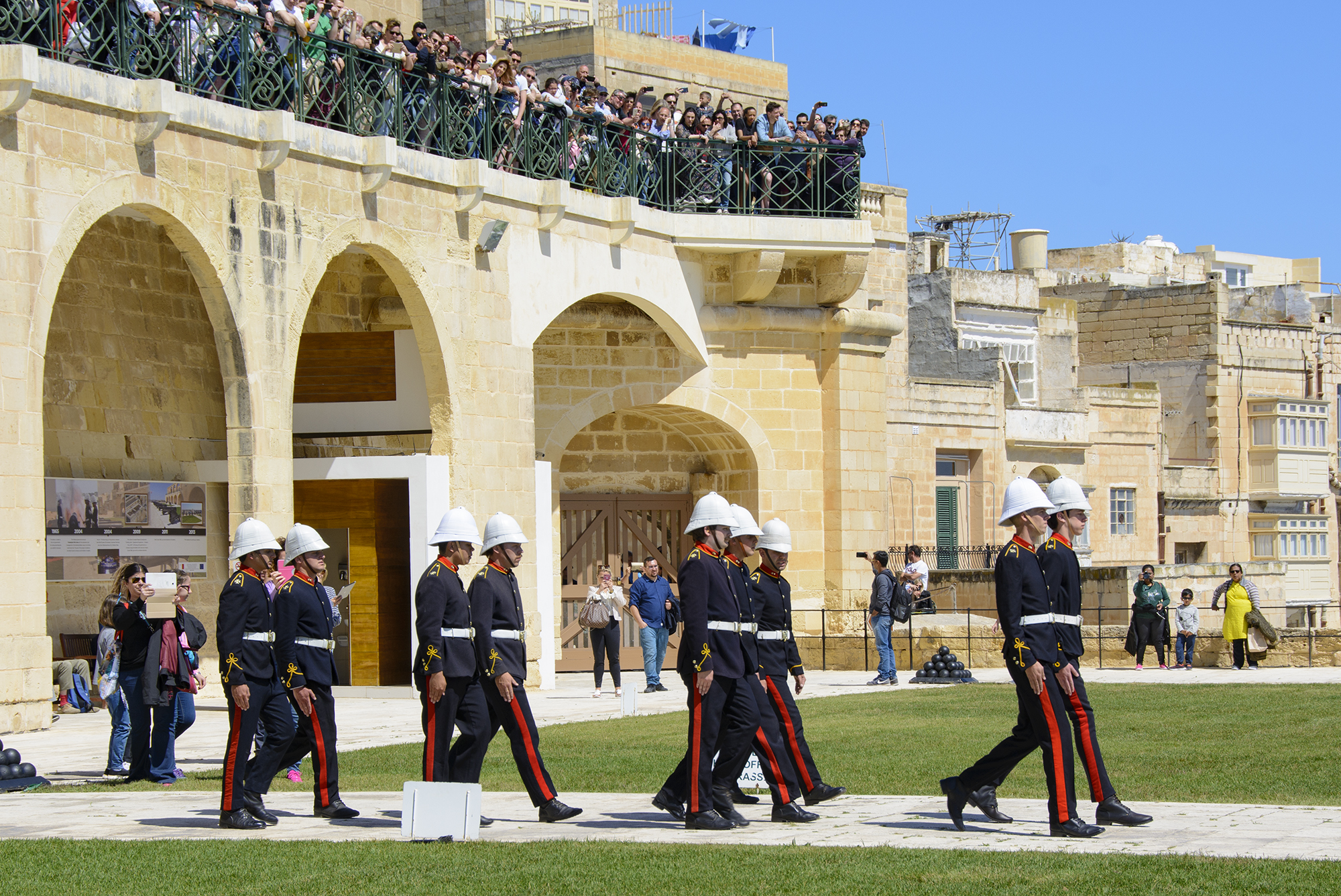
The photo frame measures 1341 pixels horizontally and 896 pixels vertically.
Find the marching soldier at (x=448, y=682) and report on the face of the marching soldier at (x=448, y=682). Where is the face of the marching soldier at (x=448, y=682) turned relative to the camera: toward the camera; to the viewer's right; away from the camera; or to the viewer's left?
to the viewer's right

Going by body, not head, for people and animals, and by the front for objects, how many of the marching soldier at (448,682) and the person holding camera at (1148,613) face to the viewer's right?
1

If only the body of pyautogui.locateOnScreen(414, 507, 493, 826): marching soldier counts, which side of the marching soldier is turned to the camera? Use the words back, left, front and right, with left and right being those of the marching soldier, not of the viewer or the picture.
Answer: right

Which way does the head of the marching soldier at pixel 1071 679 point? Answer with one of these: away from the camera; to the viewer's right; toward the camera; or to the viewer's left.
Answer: to the viewer's right

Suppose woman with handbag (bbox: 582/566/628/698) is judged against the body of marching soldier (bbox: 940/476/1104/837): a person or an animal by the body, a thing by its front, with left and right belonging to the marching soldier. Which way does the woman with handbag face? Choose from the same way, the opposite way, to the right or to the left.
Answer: to the right

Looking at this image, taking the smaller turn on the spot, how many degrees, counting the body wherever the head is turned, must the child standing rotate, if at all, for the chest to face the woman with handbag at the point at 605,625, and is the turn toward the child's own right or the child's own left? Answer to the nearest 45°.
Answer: approximately 45° to the child's own right

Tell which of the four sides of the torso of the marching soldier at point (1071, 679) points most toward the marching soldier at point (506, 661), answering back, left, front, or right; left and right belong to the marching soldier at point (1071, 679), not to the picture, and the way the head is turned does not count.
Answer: back

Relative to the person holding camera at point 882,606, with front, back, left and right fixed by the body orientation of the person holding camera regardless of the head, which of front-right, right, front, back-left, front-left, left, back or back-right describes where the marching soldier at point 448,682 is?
left

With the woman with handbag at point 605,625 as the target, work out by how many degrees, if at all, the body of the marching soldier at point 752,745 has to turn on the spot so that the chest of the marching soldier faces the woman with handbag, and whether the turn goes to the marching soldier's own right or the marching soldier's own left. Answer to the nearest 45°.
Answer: approximately 90° to the marching soldier's own left

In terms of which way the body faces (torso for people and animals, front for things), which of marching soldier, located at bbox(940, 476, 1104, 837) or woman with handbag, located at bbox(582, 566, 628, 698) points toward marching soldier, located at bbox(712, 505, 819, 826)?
the woman with handbag

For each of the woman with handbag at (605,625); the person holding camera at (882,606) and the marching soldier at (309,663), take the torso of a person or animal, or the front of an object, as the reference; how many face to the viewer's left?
1

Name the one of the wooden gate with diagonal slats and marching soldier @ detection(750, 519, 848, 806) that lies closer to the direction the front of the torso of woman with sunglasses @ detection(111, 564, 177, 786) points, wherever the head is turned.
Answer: the marching soldier

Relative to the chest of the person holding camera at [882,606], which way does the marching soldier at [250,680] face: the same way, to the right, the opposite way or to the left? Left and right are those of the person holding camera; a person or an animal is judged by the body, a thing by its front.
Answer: the opposite way

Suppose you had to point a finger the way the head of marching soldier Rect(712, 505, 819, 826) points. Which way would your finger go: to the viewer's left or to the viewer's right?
to the viewer's right

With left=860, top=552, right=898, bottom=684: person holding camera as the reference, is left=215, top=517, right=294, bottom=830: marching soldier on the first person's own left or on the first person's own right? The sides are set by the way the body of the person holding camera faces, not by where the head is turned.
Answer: on the first person's own left
